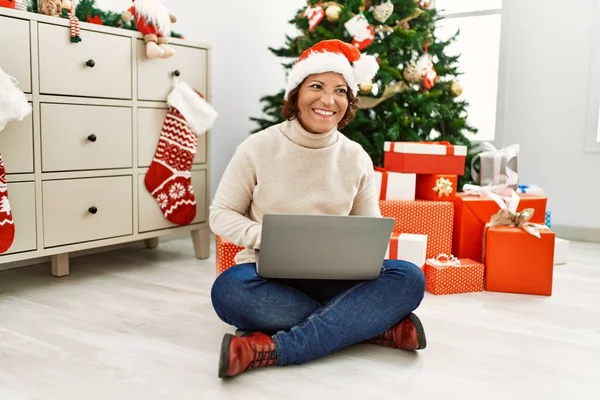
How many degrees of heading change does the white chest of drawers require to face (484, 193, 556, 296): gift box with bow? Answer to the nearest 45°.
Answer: approximately 45° to its left

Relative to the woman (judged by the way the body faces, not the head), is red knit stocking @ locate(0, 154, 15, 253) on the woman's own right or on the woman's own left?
on the woman's own right

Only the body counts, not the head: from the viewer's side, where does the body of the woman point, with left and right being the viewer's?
facing the viewer

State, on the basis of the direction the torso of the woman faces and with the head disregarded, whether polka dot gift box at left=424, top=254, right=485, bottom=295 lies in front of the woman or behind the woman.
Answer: behind

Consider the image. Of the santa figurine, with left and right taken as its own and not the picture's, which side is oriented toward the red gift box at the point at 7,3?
right

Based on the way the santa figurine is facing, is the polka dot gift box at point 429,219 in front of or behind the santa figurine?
in front

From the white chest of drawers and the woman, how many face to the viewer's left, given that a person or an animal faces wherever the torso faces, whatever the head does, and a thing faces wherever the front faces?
0

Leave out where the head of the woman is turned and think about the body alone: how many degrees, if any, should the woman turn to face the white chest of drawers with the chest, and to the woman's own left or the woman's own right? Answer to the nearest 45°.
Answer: approximately 135° to the woman's own right

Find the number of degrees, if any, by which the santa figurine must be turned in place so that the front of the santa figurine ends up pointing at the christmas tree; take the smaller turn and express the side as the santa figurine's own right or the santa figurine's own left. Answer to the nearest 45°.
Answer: approximately 45° to the santa figurine's own left

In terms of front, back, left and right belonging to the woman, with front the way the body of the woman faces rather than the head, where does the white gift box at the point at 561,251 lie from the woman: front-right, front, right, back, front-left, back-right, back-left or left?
back-left

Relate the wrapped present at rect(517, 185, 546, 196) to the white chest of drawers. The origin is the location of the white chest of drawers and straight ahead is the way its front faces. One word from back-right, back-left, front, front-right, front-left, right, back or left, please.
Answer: front-left

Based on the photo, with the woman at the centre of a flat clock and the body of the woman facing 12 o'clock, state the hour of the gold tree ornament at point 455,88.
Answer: The gold tree ornament is roughly at 7 o'clock from the woman.

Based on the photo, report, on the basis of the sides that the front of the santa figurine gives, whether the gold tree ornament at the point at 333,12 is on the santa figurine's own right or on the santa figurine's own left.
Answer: on the santa figurine's own left
